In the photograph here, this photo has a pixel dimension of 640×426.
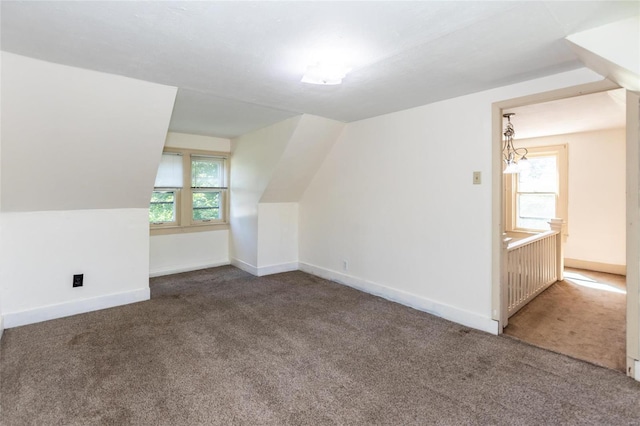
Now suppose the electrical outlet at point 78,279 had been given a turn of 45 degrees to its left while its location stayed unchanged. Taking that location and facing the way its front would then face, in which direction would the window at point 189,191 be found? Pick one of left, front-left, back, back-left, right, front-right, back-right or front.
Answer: left

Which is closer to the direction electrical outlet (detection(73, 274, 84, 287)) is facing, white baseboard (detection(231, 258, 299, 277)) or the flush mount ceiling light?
the flush mount ceiling light

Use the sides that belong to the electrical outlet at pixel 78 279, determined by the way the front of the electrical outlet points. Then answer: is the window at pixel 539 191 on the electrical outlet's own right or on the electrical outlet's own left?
on the electrical outlet's own left

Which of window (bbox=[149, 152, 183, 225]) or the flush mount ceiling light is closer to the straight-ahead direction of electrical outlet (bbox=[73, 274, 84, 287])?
the flush mount ceiling light

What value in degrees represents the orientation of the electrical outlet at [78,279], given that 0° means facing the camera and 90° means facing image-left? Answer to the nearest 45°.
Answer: approximately 0°

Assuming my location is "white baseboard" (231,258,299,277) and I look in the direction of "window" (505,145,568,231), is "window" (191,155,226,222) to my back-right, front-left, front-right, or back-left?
back-left

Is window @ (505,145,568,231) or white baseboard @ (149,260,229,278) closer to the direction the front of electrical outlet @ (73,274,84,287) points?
the window

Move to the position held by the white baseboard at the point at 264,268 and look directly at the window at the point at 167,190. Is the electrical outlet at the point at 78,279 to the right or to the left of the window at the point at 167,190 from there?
left

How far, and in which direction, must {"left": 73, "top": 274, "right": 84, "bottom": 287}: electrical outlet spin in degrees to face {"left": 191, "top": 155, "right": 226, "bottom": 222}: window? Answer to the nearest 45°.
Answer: approximately 135° to its left

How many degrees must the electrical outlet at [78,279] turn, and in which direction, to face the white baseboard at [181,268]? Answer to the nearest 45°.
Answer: approximately 135° to its left

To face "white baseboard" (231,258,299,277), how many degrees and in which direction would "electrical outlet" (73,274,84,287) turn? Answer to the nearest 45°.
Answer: approximately 90° to its left

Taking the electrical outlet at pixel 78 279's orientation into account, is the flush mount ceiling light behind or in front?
in front
